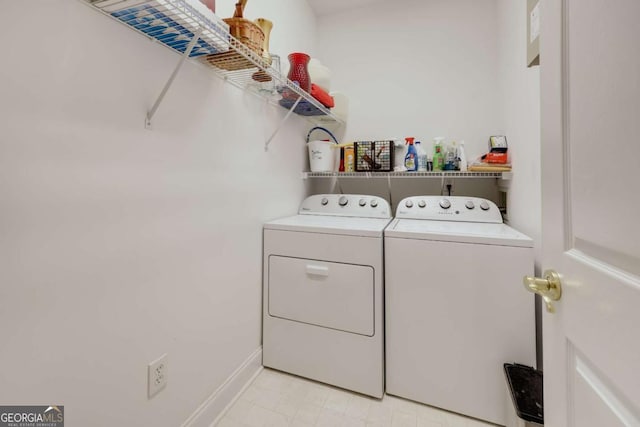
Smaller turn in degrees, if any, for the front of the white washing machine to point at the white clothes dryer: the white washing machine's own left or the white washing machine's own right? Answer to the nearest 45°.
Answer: approximately 90° to the white washing machine's own right

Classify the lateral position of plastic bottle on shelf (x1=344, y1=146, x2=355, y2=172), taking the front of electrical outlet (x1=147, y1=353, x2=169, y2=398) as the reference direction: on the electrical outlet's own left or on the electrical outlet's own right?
on the electrical outlet's own left

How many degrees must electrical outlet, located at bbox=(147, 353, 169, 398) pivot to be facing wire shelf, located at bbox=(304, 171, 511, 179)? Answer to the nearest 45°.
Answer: approximately 45° to its left

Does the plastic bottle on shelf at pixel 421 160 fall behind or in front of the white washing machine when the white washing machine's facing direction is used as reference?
behind

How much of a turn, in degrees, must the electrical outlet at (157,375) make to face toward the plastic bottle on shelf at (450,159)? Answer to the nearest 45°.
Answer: approximately 45° to its left

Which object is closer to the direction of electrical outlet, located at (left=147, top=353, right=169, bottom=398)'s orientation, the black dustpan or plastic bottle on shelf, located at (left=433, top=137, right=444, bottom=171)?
the black dustpan

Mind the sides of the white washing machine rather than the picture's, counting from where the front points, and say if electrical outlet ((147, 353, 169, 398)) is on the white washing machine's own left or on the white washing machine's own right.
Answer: on the white washing machine's own right

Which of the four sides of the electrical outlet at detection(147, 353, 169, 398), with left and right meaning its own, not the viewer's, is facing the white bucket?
left

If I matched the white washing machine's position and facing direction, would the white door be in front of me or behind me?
in front

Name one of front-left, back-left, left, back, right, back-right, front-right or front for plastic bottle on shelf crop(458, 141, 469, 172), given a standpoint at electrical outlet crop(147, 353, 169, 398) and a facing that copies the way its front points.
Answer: front-left

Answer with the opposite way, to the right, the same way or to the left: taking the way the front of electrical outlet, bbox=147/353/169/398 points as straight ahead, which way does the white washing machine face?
to the right

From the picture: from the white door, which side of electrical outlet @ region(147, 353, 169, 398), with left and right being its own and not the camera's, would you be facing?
front

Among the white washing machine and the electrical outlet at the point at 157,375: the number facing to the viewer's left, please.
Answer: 0

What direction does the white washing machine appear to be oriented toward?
toward the camera
